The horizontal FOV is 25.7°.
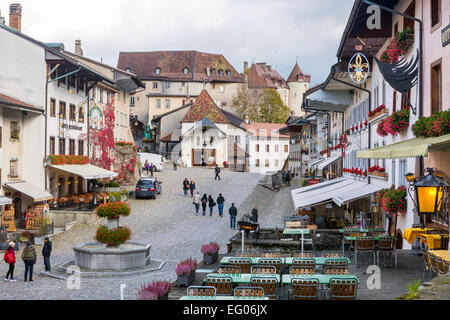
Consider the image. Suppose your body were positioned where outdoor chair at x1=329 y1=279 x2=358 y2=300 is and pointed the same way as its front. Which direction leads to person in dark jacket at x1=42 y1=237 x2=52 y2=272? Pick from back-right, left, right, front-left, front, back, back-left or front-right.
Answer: front-left

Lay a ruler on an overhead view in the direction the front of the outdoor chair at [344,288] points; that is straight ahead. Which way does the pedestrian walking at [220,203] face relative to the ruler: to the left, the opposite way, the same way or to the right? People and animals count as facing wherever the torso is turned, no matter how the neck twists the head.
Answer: the same way

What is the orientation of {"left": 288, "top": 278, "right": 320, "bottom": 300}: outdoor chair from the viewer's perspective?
away from the camera

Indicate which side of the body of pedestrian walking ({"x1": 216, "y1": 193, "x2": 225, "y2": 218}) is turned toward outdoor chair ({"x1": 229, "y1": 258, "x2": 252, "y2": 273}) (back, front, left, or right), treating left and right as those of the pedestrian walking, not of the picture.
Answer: back

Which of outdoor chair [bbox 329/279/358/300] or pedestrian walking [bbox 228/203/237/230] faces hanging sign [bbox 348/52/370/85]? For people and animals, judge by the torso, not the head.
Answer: the outdoor chair

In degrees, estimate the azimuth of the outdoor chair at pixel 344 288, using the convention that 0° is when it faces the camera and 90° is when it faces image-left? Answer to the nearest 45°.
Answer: approximately 180°

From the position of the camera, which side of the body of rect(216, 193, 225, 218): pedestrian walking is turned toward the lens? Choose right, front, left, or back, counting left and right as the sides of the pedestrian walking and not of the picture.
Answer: back

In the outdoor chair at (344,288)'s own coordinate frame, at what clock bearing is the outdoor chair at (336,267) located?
the outdoor chair at (336,267) is roughly at 12 o'clock from the outdoor chair at (344,288).

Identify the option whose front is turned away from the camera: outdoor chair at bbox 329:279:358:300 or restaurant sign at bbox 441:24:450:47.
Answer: the outdoor chair

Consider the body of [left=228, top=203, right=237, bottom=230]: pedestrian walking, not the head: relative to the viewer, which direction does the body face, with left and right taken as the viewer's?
facing away from the viewer

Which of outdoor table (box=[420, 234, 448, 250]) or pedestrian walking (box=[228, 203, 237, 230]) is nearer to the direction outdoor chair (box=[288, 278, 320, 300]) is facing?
the pedestrian walking
